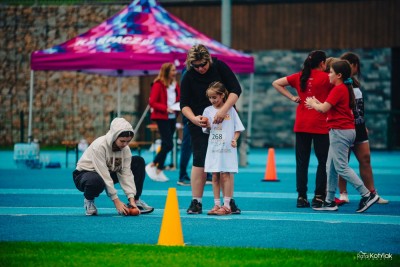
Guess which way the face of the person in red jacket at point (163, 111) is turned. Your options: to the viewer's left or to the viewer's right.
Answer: to the viewer's right

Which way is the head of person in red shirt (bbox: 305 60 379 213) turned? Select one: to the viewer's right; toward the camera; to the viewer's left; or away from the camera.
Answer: to the viewer's left

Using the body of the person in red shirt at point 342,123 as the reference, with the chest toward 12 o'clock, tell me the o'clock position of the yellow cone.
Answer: The yellow cone is roughly at 10 o'clock from the person in red shirt.

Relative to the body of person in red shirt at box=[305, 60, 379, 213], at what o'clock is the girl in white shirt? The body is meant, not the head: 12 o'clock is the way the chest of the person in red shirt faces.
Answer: The girl in white shirt is roughly at 11 o'clock from the person in red shirt.

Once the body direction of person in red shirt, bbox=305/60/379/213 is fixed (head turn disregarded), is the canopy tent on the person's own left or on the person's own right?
on the person's own right

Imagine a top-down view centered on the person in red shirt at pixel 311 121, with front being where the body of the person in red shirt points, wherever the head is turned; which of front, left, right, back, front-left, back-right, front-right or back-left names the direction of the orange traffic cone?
front

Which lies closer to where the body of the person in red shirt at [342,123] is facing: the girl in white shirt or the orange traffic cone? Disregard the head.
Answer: the girl in white shirt

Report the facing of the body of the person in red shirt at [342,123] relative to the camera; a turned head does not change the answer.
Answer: to the viewer's left

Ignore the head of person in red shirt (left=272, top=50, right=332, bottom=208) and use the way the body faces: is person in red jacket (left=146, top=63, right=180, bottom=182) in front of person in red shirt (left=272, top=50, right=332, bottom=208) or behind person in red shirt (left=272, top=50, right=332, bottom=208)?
in front

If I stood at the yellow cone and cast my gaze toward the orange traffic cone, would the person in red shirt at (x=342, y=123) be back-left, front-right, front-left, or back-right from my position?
front-right
